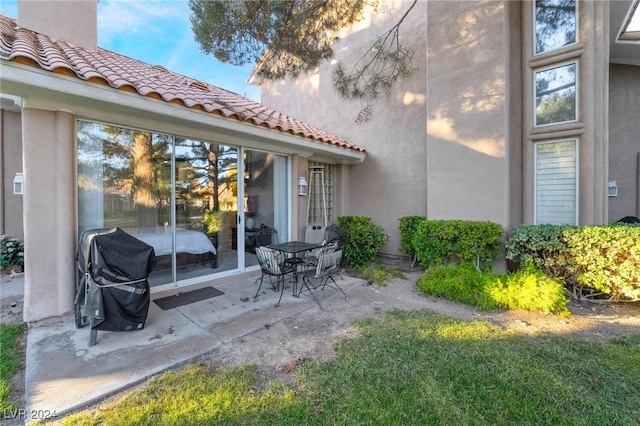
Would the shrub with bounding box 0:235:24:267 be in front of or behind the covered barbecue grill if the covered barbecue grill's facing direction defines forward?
behind

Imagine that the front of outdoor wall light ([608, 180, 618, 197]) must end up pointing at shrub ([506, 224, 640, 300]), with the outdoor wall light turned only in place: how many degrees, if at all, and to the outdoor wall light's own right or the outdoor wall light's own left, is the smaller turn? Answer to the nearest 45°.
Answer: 0° — it already faces it

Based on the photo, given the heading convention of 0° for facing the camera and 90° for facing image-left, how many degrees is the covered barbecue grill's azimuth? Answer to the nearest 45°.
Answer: approximately 315°

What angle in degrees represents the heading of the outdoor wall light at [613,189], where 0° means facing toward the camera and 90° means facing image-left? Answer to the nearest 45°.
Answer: approximately 0°

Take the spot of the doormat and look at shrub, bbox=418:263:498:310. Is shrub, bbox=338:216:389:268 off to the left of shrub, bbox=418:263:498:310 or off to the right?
left

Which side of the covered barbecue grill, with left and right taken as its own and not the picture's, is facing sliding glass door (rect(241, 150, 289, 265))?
left
